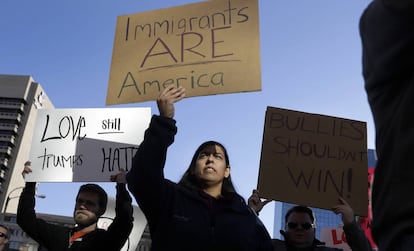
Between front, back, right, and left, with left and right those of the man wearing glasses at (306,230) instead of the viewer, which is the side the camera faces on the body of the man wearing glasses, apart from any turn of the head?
front

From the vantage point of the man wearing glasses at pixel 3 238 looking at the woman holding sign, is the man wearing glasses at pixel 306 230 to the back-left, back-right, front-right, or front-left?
front-left

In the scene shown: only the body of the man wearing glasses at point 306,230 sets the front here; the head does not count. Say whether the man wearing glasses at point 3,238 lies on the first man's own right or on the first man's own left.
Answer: on the first man's own right

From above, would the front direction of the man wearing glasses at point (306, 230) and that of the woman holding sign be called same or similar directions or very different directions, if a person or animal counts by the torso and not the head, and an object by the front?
same or similar directions

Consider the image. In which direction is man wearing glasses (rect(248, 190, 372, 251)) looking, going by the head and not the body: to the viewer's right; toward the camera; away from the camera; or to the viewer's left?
toward the camera

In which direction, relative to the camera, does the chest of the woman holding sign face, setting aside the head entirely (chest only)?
toward the camera

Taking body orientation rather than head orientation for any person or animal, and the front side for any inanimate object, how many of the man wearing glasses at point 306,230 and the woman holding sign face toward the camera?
2
